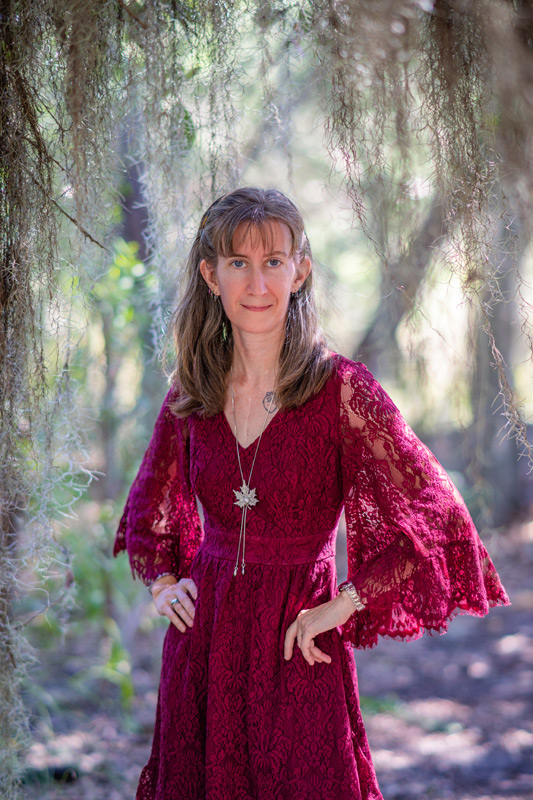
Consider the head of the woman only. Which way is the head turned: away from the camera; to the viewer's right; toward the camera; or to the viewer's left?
toward the camera

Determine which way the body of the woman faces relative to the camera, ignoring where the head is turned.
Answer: toward the camera
